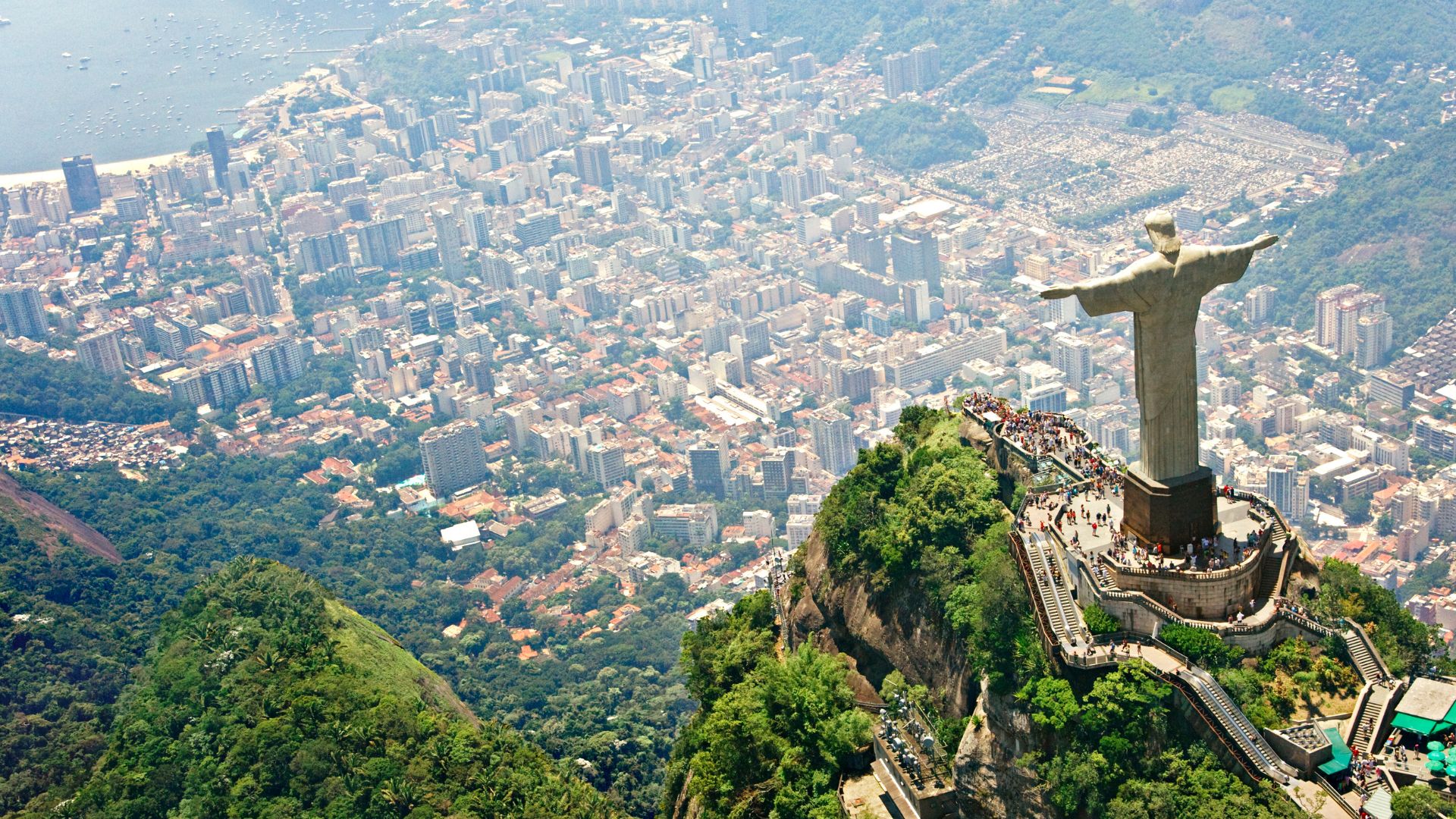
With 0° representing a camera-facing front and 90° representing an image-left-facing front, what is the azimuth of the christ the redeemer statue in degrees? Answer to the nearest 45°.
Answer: approximately 135°
